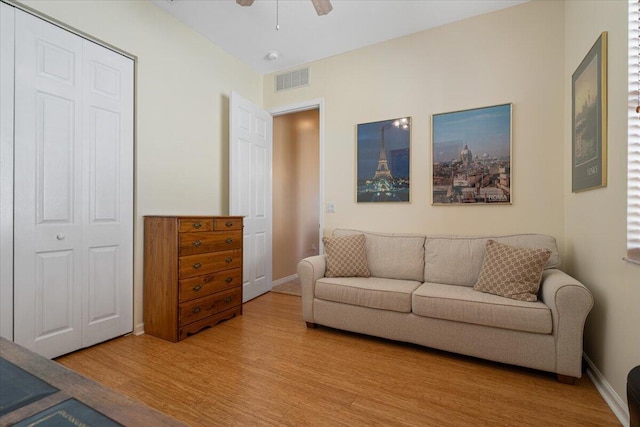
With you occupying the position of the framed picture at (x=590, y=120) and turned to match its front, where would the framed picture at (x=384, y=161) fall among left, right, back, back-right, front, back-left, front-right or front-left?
front

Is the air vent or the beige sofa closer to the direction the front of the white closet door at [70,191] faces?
the beige sofa

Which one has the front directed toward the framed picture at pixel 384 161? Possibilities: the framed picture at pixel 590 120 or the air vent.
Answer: the framed picture at pixel 590 120

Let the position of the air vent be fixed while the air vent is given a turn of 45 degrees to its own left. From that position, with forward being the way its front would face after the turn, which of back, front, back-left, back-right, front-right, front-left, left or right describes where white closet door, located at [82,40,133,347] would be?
front-right

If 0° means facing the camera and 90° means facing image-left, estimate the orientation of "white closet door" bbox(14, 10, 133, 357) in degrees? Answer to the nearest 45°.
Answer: approximately 315°

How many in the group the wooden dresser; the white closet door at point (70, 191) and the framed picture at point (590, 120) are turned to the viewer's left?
1

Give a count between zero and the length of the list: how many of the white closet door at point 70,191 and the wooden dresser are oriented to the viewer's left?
0

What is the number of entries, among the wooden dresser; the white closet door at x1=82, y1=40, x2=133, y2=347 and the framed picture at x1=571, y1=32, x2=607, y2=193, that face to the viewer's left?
1

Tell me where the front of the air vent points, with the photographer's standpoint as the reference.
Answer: facing the viewer and to the left of the viewer

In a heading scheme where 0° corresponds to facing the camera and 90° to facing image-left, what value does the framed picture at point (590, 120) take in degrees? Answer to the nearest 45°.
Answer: approximately 90°

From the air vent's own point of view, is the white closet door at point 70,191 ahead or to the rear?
ahead

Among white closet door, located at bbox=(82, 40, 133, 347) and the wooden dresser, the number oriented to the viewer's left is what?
0

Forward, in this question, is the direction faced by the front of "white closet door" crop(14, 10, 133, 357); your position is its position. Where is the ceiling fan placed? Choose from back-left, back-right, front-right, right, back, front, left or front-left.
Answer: front

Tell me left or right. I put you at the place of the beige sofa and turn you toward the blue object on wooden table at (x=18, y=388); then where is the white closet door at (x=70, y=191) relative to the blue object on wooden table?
right

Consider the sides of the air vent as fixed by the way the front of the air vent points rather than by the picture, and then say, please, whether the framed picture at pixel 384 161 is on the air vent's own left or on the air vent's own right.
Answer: on the air vent's own left

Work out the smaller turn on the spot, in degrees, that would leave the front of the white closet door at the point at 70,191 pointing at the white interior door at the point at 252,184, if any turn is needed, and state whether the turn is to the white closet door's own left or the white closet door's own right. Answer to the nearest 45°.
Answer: approximately 45° to the white closet door's own left

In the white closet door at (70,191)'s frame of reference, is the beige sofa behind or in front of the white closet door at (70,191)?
in front
